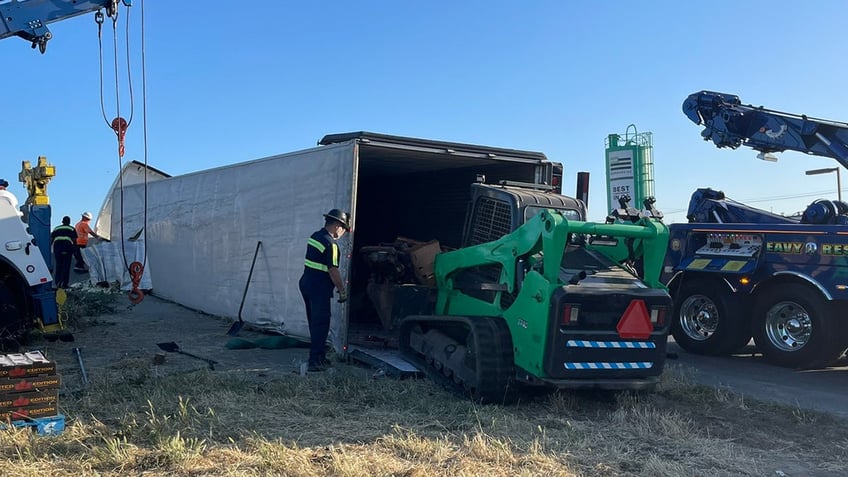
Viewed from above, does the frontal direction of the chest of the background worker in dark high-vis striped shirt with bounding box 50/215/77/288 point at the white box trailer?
no

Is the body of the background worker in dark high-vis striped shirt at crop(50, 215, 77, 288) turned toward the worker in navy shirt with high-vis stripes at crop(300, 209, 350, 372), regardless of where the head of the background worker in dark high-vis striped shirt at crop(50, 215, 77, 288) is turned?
no

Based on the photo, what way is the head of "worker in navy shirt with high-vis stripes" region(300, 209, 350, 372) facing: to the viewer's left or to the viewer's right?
to the viewer's right

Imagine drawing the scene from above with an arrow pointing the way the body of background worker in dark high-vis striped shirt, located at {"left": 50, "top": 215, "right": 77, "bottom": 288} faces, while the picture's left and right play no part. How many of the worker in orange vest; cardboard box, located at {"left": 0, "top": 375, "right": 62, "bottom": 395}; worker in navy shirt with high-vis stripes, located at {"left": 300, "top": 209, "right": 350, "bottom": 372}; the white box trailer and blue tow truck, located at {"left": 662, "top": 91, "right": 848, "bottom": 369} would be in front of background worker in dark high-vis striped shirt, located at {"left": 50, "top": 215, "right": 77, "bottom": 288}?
1
